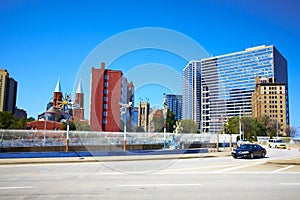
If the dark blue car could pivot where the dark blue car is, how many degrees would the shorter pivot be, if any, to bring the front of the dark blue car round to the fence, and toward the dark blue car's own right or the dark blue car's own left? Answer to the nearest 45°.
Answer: approximately 45° to the dark blue car's own right

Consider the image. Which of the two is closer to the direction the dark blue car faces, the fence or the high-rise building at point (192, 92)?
the fence

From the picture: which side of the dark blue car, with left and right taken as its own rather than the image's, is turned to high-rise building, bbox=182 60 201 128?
right
